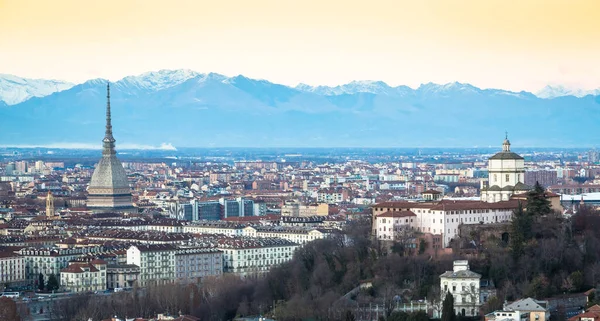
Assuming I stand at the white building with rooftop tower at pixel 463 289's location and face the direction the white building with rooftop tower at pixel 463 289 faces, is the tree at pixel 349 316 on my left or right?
on my right

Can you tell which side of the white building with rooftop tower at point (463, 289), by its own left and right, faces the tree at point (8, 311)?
right

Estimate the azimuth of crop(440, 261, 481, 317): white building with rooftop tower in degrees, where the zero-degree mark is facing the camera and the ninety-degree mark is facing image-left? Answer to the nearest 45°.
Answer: approximately 0°
